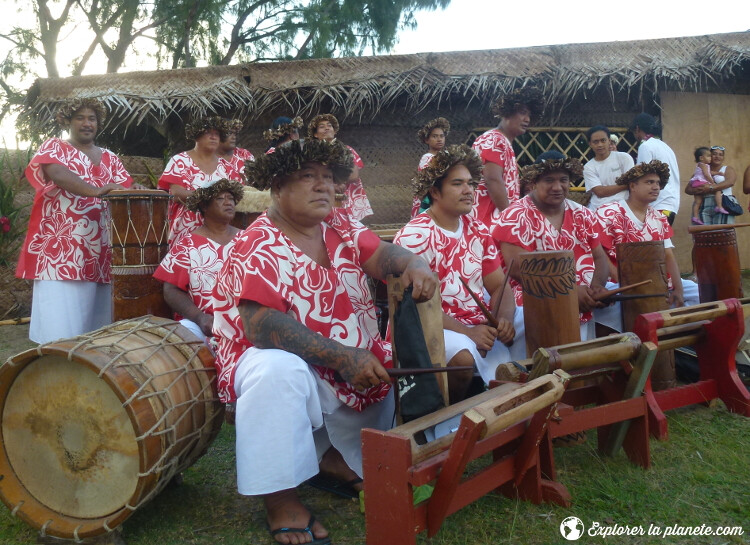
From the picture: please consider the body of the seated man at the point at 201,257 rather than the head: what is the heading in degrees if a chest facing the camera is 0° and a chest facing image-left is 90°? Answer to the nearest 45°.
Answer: approximately 315°

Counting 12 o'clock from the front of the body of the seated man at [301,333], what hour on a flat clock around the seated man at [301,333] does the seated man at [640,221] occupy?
the seated man at [640,221] is roughly at 9 o'clock from the seated man at [301,333].

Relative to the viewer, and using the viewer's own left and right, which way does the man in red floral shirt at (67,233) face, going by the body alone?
facing the viewer and to the right of the viewer

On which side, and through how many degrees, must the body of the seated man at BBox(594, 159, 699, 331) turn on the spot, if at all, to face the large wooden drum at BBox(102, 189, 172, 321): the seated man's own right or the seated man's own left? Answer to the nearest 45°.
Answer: approximately 90° to the seated man's own right

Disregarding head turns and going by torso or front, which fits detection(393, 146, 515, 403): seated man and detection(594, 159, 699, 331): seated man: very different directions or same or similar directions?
same or similar directions

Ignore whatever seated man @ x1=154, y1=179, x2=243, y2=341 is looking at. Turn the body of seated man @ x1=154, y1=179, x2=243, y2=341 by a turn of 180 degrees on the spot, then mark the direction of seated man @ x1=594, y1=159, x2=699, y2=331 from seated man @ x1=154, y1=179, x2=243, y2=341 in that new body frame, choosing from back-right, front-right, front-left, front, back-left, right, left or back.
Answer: back-right

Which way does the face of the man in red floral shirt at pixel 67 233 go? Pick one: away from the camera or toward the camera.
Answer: toward the camera

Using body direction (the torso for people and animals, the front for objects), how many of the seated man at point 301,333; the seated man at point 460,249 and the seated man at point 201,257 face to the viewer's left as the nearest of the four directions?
0

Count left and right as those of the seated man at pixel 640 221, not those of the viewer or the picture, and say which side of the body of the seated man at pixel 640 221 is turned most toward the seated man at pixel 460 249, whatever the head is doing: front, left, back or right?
right

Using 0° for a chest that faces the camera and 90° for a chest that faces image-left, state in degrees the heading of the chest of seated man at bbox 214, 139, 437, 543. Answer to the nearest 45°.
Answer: approximately 315°
